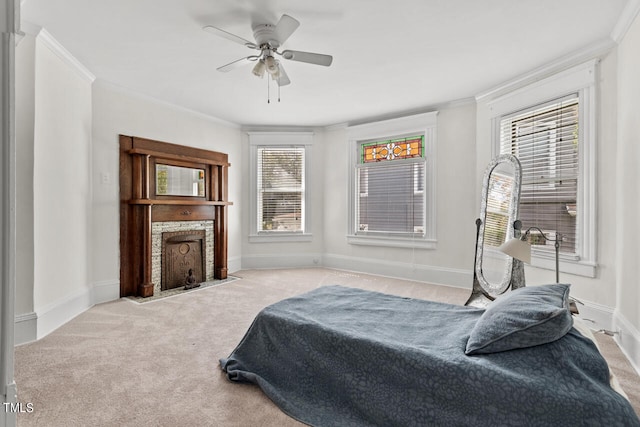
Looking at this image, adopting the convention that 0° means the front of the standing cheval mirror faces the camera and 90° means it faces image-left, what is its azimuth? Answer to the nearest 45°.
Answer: approximately 45°

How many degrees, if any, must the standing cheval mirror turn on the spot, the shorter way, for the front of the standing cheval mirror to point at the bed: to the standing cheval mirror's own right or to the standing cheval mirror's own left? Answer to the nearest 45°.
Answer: approximately 45° to the standing cheval mirror's own left

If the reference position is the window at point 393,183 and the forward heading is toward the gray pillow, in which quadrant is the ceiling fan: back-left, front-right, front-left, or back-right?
front-right

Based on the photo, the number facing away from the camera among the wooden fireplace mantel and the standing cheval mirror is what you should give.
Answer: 0

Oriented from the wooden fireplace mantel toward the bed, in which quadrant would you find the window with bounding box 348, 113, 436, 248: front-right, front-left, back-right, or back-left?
front-left

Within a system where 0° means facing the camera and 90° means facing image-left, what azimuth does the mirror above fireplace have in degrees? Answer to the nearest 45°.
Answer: approximately 315°

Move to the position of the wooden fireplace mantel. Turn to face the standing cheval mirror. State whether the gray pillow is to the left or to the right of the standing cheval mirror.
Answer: right

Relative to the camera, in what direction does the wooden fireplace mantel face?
facing the viewer and to the right of the viewer

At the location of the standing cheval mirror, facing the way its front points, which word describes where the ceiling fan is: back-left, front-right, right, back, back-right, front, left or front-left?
front

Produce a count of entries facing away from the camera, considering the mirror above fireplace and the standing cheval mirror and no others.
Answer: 0

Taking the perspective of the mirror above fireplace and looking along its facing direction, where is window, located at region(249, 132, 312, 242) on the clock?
The window is roughly at 10 o'clock from the mirror above fireplace.

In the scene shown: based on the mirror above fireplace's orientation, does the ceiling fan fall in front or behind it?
in front

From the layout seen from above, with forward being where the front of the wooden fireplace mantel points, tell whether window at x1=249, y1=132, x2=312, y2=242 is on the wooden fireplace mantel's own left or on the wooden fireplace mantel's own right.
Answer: on the wooden fireplace mantel's own left

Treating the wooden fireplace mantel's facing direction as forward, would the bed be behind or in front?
in front

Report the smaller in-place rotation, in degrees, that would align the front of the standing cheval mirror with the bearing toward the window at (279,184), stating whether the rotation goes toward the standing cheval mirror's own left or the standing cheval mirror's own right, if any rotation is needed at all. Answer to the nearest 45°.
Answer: approximately 45° to the standing cheval mirror's own right
